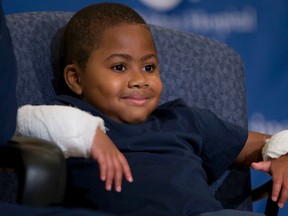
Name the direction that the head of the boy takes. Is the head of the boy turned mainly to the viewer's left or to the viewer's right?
to the viewer's right

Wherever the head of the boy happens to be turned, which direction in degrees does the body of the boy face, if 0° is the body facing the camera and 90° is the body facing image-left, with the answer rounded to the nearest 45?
approximately 315°
